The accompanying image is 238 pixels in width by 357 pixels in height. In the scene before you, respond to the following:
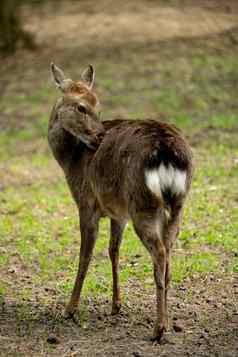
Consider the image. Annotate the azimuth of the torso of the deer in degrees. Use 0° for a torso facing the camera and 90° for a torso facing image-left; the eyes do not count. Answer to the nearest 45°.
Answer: approximately 135°
